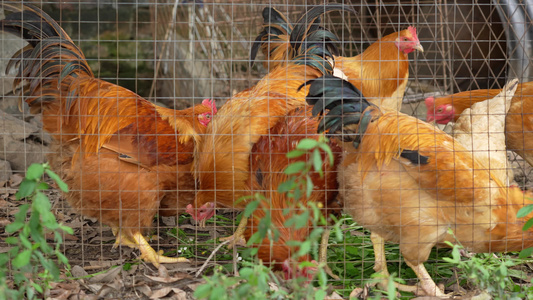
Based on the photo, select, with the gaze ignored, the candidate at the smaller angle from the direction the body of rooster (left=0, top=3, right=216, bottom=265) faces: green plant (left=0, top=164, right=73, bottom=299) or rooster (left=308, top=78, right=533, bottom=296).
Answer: the rooster (left=308, top=78, right=533, bottom=296)

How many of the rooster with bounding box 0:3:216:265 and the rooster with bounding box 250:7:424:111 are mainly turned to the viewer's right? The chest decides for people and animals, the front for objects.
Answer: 2

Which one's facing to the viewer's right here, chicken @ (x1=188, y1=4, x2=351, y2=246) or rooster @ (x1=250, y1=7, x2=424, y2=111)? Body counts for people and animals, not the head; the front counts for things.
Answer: the rooster

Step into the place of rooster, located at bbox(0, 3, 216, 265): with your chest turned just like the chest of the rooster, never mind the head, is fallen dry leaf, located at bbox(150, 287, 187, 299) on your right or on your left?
on your right

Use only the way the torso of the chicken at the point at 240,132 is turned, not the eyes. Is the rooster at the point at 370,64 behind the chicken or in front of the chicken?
behind

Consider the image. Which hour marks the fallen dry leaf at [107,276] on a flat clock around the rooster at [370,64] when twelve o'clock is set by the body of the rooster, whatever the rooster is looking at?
The fallen dry leaf is roughly at 4 o'clock from the rooster.

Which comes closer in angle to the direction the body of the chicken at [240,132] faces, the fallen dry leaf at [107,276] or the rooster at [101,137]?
the fallen dry leaf

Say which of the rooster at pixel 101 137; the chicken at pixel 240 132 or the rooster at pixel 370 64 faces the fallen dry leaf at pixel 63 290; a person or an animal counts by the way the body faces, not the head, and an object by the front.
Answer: the chicken

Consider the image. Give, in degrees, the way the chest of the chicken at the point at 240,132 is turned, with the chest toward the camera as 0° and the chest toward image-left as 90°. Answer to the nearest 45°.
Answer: approximately 45°

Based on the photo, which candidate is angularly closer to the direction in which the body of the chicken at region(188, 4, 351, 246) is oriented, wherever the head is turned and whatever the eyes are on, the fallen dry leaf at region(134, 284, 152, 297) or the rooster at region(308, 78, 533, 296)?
the fallen dry leaf

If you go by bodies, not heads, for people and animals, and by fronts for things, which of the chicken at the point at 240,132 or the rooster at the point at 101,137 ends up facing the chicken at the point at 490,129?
the rooster

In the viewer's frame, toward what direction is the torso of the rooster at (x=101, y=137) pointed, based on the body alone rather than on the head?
to the viewer's right

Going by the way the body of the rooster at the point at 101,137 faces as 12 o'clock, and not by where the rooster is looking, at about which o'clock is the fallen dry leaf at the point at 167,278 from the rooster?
The fallen dry leaf is roughly at 2 o'clock from the rooster.

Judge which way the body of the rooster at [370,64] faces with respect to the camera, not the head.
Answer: to the viewer's right
